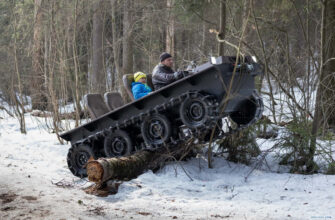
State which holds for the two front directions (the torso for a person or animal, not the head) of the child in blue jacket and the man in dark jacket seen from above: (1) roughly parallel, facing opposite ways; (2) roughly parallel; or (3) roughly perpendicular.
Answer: roughly parallel

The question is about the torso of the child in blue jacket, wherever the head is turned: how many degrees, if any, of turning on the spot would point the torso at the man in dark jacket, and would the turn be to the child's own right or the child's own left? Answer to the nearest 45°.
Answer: approximately 45° to the child's own right

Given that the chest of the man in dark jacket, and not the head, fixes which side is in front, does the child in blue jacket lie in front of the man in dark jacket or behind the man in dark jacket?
behind

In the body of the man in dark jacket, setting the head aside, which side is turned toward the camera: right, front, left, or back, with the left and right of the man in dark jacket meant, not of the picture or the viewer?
right
